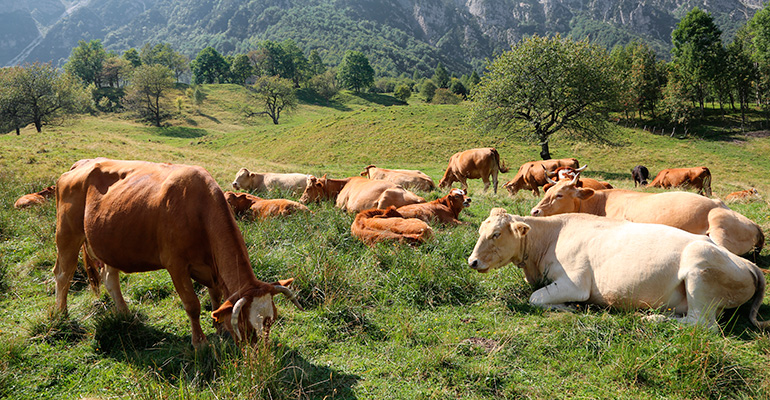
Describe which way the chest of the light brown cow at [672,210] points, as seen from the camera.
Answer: to the viewer's left

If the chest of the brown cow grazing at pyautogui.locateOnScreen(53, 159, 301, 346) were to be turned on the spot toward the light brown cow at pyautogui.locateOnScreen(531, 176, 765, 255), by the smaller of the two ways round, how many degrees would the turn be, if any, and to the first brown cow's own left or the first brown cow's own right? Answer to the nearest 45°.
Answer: approximately 45° to the first brown cow's own left

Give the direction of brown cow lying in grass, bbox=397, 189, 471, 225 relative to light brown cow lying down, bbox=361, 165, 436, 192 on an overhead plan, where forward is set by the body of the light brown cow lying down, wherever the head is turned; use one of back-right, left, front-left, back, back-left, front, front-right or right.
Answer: left

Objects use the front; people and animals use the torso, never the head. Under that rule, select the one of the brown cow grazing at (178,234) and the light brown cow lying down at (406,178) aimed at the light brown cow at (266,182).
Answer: the light brown cow lying down at (406,178)

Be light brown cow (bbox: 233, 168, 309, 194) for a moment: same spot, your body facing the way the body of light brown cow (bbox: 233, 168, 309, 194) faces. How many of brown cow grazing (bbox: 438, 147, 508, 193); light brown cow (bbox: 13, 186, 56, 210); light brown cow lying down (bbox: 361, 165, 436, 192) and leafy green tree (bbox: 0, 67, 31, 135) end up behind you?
2

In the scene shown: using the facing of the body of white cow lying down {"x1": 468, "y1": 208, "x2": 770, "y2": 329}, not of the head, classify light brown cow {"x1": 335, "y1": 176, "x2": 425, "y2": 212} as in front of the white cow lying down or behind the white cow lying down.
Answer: in front

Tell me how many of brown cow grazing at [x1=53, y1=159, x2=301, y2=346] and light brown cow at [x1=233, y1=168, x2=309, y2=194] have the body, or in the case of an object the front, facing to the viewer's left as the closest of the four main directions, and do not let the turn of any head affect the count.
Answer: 1

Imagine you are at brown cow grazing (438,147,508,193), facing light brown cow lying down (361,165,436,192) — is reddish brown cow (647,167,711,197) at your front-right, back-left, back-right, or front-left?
back-left

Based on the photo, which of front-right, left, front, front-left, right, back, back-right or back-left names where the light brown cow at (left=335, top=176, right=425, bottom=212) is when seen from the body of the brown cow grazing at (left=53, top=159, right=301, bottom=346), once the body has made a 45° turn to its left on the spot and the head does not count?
front-left

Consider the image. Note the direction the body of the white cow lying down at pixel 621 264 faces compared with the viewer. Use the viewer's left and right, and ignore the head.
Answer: facing to the left of the viewer

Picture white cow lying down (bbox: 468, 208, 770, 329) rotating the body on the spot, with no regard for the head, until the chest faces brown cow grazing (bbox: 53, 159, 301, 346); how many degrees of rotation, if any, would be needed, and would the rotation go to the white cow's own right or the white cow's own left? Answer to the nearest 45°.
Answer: approximately 45° to the white cow's own left

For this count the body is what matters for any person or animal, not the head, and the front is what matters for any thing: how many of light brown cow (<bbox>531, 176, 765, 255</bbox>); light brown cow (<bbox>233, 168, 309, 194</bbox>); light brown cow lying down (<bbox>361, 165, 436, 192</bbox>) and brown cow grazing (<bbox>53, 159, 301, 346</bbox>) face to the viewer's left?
3

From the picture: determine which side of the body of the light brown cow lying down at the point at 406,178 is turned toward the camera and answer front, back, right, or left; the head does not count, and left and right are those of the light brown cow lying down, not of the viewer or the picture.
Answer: left

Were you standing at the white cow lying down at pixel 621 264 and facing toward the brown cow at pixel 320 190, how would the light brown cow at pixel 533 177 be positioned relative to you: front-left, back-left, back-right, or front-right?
front-right

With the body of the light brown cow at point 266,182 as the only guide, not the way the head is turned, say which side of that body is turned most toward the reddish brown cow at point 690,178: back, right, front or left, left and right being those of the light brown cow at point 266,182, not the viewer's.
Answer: back
